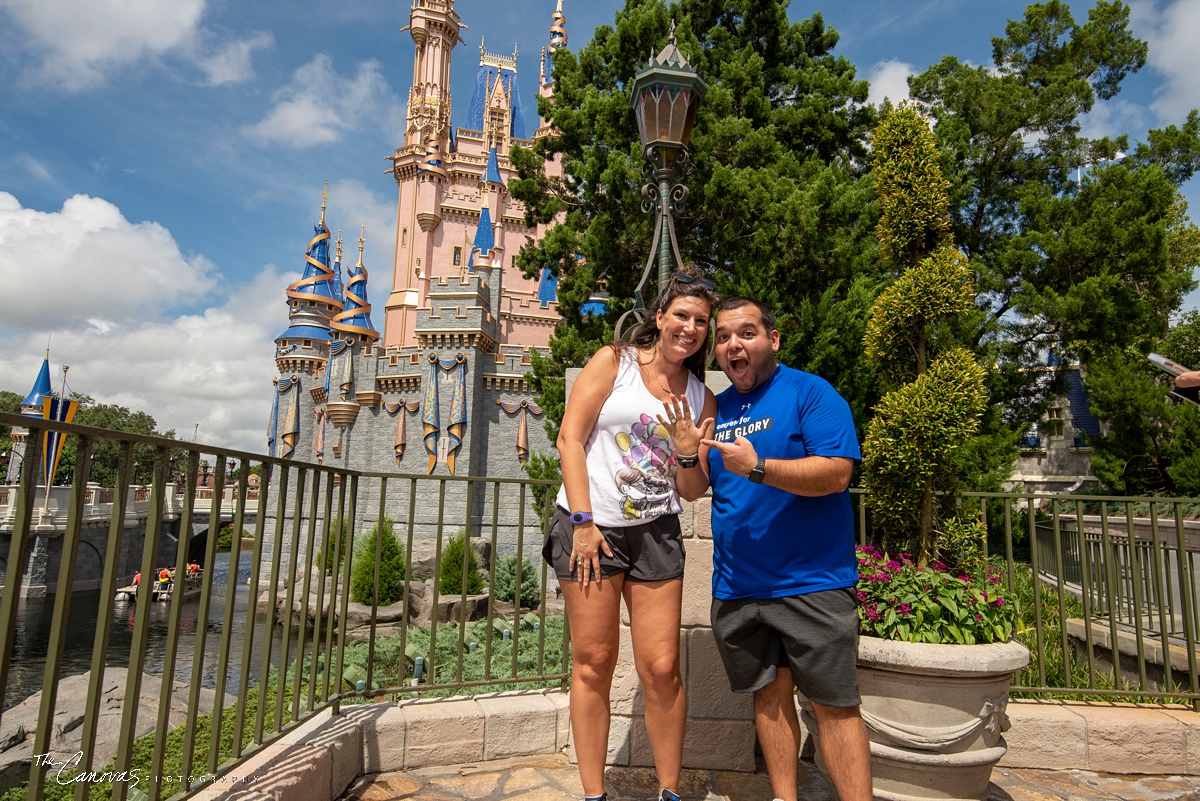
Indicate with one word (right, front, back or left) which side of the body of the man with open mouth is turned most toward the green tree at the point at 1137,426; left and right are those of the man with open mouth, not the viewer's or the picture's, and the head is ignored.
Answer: back

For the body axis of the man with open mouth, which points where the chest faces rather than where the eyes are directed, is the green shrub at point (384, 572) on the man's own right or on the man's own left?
on the man's own right

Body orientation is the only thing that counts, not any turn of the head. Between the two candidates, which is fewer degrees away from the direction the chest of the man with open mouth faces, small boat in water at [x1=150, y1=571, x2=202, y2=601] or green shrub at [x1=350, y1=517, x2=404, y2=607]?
the small boat in water

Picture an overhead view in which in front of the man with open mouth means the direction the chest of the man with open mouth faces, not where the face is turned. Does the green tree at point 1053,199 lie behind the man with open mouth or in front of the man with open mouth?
behind

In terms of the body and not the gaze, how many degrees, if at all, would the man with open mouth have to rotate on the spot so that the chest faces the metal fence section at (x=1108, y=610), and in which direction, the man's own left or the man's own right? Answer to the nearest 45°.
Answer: approximately 180°

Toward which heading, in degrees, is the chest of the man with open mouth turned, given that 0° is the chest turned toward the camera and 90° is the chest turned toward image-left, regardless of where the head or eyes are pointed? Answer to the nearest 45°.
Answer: approximately 45°

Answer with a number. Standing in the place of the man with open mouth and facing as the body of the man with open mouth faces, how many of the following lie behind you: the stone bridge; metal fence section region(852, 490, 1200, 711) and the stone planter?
2
